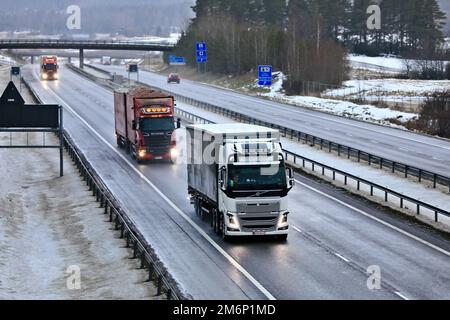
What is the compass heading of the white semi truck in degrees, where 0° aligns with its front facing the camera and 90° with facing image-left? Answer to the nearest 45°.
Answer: approximately 0°

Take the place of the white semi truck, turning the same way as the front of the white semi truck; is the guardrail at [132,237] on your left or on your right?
on your right
